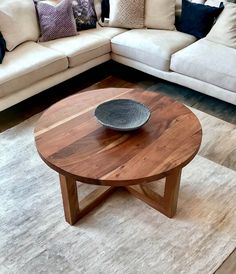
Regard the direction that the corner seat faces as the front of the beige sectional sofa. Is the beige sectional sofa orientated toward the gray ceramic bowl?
yes

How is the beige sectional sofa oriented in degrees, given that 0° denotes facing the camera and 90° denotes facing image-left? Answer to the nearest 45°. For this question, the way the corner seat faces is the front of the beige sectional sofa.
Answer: approximately 0°

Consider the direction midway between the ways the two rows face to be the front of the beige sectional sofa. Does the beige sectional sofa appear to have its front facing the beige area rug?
yes
